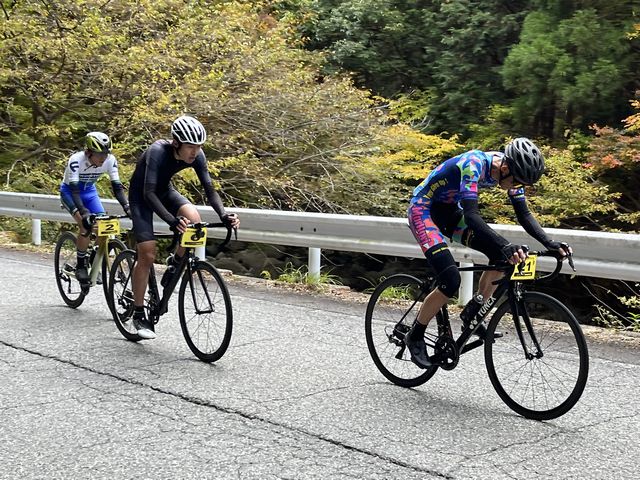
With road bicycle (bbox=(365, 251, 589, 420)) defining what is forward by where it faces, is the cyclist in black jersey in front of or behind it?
behind

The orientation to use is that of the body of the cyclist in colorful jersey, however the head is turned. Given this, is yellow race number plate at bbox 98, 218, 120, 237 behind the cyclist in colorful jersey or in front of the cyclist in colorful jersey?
behind

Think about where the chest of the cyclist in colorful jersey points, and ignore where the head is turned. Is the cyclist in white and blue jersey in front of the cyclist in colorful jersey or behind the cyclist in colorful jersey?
behind

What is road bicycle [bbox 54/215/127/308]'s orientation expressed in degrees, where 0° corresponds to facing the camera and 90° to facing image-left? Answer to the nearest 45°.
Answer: approximately 315°

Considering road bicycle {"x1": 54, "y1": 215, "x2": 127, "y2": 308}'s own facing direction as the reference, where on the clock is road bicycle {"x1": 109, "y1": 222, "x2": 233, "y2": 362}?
road bicycle {"x1": 109, "y1": 222, "x2": 233, "y2": 362} is roughly at 1 o'clock from road bicycle {"x1": 54, "y1": 215, "x2": 127, "y2": 308}.
